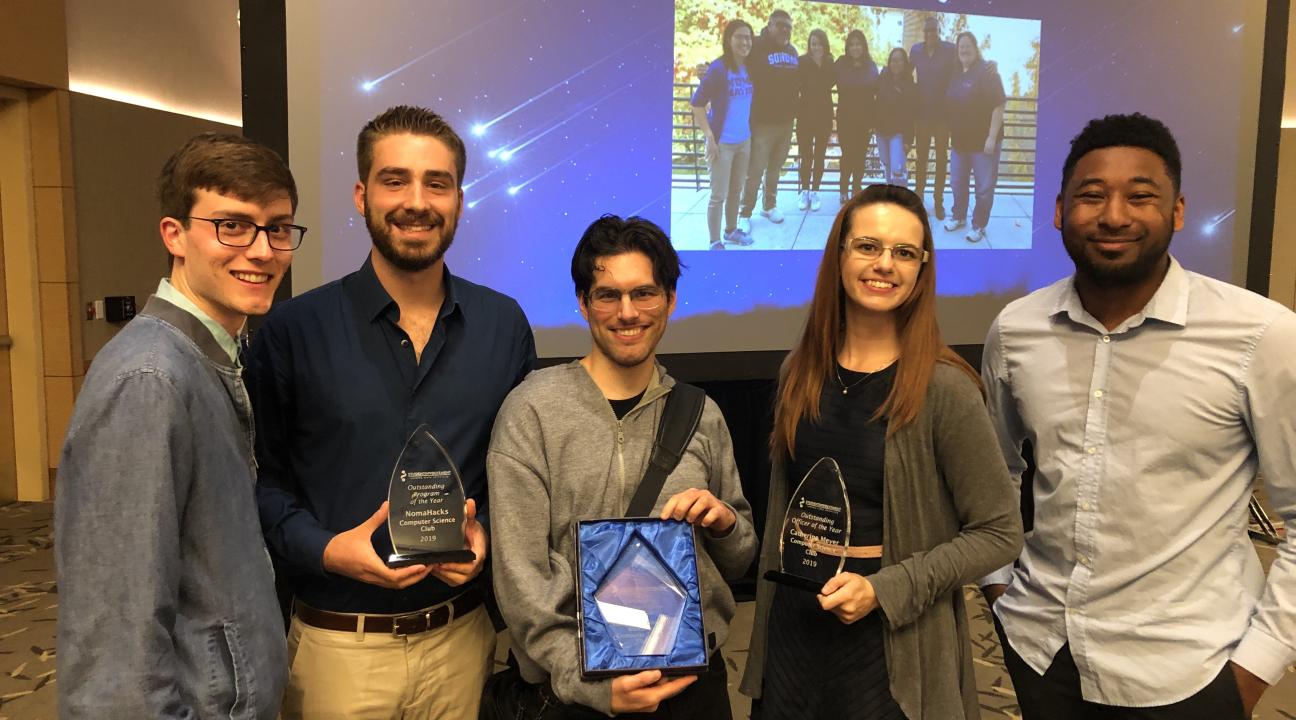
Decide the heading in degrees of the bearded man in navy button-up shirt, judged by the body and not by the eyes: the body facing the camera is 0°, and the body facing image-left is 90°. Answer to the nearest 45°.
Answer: approximately 0°

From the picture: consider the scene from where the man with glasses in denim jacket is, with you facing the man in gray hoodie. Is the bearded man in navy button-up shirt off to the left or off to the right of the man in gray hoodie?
left

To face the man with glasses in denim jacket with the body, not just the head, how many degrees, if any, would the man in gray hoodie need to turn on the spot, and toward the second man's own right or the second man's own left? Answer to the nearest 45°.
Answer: approximately 45° to the second man's own right

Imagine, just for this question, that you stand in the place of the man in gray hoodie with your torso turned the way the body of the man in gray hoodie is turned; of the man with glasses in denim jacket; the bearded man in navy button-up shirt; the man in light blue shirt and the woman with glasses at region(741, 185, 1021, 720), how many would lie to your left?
2

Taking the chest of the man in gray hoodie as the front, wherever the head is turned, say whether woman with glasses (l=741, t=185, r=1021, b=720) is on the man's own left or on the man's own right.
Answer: on the man's own left

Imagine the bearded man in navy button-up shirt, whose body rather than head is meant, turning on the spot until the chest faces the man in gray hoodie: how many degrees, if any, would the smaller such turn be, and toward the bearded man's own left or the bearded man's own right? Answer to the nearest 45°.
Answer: approximately 45° to the bearded man's own left

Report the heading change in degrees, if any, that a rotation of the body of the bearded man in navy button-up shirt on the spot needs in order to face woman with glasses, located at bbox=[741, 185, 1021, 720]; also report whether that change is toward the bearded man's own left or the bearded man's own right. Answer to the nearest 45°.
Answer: approximately 45° to the bearded man's own left

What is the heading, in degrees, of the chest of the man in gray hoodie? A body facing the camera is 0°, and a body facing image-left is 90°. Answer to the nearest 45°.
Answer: approximately 0°
